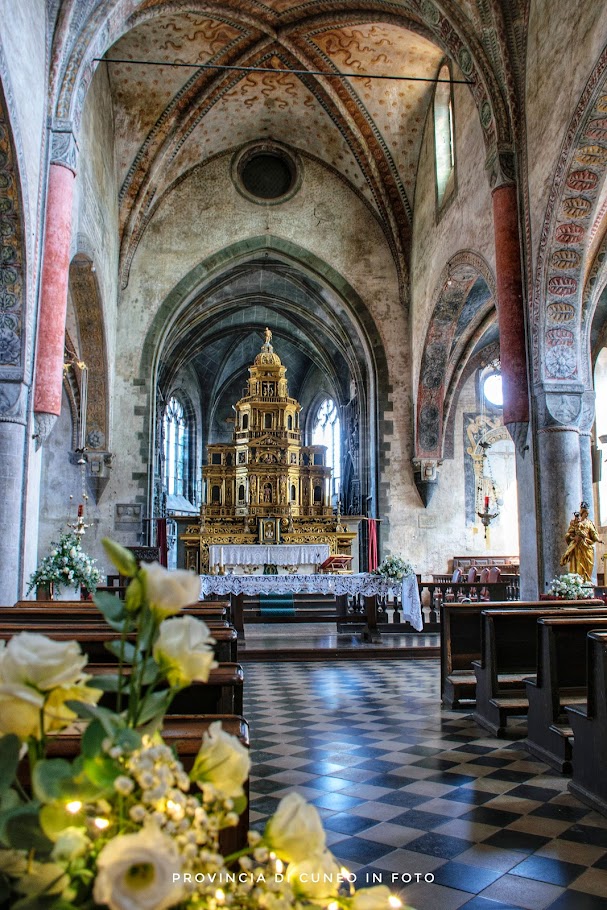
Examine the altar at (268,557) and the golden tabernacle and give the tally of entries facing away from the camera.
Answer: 0

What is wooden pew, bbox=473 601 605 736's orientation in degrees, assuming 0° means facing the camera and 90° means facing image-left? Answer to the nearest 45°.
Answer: approximately 180°

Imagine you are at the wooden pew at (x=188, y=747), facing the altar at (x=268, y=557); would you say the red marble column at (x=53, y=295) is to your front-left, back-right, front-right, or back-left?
front-left

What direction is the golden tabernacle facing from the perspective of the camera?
toward the camera

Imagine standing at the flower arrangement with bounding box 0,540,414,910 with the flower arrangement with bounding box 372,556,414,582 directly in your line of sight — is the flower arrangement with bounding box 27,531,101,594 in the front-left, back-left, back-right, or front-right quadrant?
front-left

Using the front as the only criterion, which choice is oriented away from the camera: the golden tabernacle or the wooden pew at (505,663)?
the wooden pew

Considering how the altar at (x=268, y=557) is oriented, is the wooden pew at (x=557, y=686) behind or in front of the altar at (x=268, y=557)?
in front

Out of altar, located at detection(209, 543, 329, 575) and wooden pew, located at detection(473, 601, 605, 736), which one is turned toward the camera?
the altar

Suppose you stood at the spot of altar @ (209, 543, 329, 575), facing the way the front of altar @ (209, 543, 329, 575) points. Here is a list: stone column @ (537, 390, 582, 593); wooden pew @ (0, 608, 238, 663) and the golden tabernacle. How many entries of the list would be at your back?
1

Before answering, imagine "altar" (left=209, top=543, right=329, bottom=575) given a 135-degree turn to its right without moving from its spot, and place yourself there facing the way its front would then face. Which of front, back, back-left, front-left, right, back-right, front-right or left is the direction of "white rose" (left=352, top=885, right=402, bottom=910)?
back-left

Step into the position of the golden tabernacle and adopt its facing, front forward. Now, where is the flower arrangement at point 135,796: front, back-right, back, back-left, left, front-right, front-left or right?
front

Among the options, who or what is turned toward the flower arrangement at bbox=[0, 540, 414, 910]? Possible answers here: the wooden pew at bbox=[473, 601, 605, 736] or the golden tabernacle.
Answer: the golden tabernacle

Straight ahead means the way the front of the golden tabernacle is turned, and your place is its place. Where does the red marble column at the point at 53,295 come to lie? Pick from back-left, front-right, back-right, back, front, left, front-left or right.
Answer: front

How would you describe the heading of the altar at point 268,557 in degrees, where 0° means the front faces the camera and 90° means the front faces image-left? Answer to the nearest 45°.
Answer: approximately 0°

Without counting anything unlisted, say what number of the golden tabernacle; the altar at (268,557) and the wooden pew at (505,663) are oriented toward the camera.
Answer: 2

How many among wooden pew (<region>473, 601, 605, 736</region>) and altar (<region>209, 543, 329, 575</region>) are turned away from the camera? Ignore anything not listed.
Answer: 1

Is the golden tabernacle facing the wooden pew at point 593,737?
yes

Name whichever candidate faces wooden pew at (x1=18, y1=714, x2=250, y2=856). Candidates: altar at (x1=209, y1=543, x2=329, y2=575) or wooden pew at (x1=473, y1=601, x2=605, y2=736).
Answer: the altar
